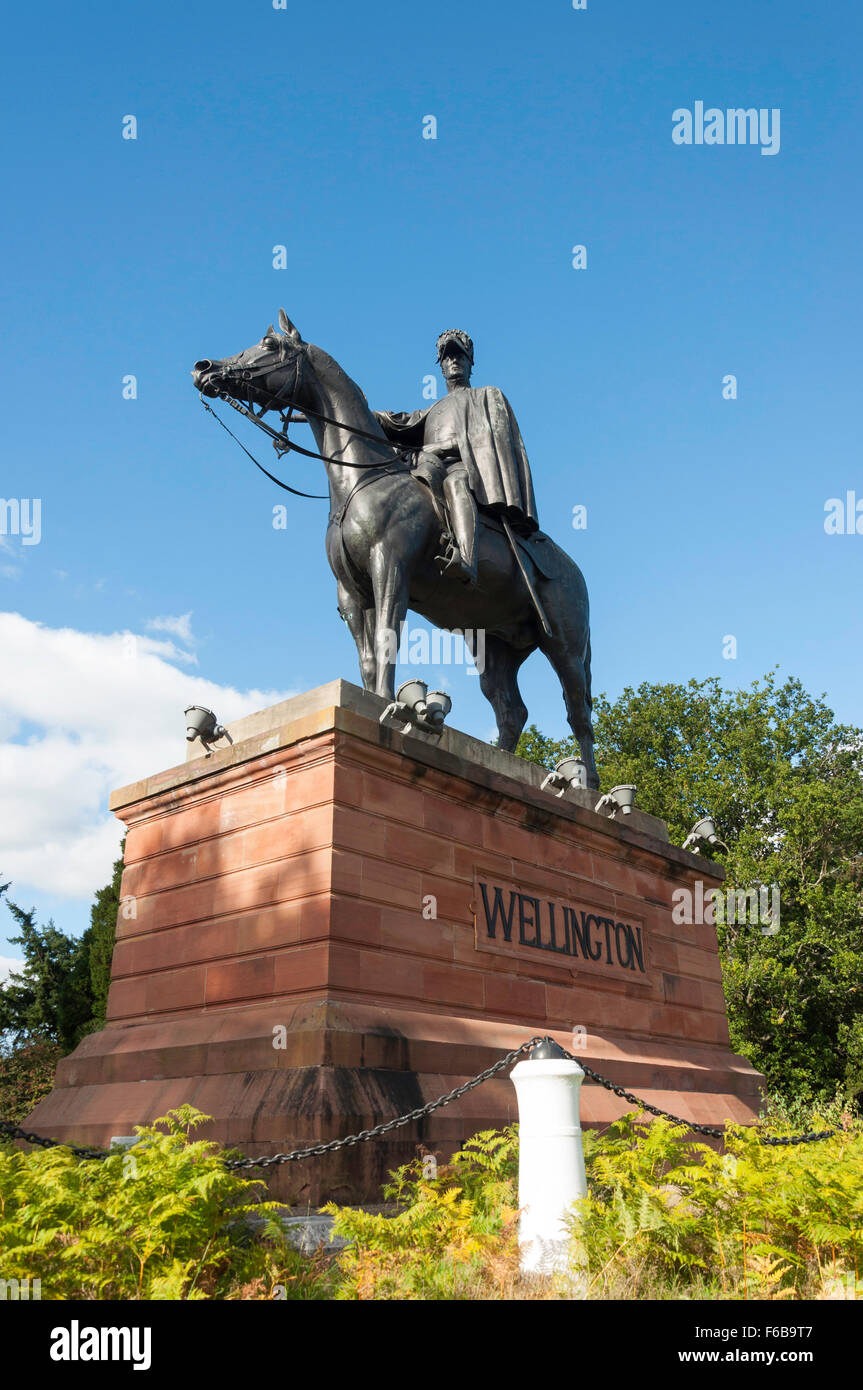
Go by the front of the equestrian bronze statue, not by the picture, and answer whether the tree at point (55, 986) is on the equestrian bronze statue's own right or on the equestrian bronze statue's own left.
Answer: on the equestrian bronze statue's own right

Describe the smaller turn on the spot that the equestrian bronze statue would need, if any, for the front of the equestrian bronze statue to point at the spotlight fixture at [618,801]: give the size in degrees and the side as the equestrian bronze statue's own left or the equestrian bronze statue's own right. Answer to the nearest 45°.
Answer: approximately 180°

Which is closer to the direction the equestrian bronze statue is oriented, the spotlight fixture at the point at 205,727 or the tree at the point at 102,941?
the spotlight fixture

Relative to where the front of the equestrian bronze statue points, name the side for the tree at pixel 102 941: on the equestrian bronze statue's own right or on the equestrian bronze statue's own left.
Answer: on the equestrian bronze statue's own right

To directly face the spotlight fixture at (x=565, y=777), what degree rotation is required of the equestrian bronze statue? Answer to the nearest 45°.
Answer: approximately 180°

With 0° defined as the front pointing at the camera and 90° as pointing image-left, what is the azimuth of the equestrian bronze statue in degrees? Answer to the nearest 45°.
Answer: approximately 45°
